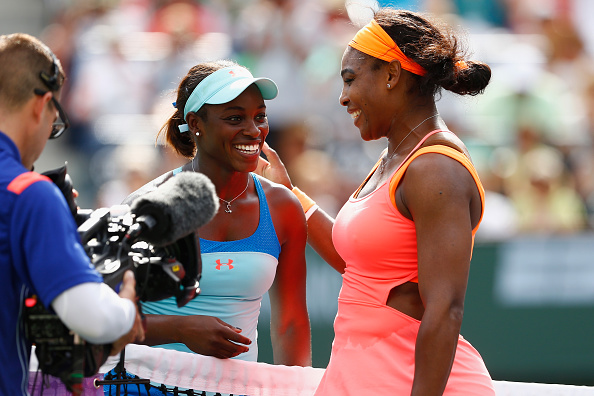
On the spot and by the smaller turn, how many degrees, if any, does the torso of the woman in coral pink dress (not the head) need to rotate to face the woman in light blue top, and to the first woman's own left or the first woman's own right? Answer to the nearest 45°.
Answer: approximately 45° to the first woman's own right

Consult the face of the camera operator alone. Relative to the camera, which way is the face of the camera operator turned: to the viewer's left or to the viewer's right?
to the viewer's right

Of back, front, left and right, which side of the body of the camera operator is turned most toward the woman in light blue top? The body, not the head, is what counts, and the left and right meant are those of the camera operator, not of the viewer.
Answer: front

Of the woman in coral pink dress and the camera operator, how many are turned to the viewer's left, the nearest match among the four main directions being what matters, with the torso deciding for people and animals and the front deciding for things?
1

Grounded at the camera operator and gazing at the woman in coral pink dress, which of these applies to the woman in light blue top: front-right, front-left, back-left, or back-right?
front-left

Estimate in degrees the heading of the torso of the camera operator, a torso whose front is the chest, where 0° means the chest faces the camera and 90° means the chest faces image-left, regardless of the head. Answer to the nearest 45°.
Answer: approximately 225°

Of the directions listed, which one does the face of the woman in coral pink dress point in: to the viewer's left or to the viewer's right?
to the viewer's left

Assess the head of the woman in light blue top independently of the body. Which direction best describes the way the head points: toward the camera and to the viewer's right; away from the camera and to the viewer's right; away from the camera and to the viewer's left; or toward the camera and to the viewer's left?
toward the camera and to the viewer's right

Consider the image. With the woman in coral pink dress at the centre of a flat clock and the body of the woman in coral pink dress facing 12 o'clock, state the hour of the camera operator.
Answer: The camera operator is roughly at 11 o'clock from the woman in coral pink dress.

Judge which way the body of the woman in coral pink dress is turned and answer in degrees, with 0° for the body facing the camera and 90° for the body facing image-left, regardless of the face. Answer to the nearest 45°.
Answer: approximately 90°
